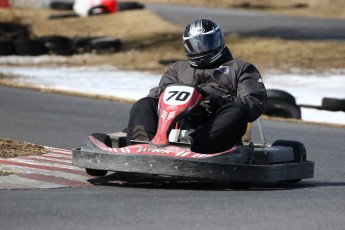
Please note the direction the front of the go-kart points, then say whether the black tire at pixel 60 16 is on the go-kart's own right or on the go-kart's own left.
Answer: on the go-kart's own right

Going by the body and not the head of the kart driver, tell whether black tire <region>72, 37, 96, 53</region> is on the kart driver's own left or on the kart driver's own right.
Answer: on the kart driver's own right

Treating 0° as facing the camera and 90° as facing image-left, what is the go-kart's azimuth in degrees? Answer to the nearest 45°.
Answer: approximately 45°

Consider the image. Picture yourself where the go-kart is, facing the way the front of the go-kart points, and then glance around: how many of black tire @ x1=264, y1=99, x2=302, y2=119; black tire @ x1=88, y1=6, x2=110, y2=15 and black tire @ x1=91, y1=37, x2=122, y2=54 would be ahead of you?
0

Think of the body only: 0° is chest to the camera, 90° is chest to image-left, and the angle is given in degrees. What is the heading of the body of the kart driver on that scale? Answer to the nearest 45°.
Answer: approximately 45°

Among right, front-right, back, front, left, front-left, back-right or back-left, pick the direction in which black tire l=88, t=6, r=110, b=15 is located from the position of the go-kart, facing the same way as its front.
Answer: back-right

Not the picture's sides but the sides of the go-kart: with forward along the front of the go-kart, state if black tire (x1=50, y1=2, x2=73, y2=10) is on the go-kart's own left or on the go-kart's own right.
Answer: on the go-kart's own right

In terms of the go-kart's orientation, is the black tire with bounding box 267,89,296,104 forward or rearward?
rearward

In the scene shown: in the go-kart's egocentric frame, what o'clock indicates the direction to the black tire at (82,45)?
The black tire is roughly at 4 o'clock from the go-kart.

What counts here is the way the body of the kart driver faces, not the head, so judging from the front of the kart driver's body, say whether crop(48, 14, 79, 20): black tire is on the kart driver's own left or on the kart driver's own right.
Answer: on the kart driver's own right

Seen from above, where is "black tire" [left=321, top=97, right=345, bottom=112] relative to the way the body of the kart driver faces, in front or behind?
behind

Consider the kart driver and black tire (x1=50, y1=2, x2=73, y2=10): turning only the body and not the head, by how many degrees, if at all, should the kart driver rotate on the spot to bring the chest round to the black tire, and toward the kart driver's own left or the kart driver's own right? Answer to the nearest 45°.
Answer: approximately 135° to the kart driver's own right
